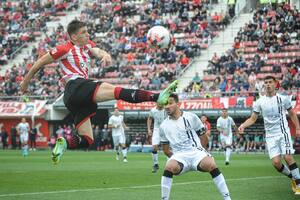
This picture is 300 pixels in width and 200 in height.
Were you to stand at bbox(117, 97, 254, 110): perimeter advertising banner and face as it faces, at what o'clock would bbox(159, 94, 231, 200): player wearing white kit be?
The player wearing white kit is roughly at 12 o'clock from the perimeter advertising banner.

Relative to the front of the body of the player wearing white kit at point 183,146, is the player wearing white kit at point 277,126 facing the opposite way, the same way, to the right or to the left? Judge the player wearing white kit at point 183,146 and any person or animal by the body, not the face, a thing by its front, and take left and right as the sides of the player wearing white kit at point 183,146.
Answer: the same way

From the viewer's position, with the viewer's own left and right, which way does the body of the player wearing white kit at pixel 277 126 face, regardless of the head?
facing the viewer

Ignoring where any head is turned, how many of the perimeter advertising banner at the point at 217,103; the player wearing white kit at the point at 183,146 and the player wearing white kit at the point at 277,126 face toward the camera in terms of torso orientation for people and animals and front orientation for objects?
3

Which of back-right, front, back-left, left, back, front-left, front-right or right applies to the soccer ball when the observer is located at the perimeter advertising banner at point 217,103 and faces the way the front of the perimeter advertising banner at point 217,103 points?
front

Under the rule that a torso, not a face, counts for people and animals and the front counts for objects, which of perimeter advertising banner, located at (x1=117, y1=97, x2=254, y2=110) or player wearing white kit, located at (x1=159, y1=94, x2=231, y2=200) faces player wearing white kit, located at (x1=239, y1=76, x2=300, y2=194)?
the perimeter advertising banner

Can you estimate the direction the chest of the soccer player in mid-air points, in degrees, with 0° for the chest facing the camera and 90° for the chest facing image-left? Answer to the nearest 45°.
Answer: approximately 315°

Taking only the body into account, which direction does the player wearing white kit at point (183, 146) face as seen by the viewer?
toward the camera

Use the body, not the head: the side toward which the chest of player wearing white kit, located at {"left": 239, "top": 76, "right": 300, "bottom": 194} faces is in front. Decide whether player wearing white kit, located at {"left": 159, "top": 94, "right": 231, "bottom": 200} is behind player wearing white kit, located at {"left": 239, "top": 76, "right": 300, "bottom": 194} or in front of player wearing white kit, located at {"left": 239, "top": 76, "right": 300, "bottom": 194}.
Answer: in front

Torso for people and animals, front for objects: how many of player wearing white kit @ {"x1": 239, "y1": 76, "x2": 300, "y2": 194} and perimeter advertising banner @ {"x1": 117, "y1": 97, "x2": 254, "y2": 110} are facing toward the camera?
2

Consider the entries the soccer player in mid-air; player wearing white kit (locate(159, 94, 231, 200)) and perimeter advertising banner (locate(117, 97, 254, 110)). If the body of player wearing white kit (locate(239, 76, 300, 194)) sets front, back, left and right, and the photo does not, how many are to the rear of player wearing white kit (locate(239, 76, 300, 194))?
1

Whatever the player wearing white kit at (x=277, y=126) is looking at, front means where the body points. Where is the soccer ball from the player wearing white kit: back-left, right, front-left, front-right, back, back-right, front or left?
right

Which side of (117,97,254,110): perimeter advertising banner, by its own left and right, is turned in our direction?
front

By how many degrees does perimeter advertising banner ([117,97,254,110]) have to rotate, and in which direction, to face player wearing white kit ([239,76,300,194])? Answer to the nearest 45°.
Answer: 0° — it already faces them

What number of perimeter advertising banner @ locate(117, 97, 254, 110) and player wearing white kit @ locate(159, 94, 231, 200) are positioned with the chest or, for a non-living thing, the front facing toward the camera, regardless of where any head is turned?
2
